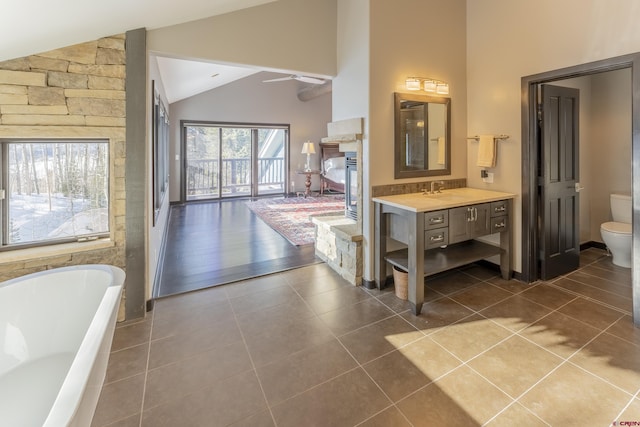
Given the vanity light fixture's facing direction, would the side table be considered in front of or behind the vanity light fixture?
behind

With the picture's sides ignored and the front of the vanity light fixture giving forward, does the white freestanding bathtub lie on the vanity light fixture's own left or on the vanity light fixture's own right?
on the vanity light fixture's own right

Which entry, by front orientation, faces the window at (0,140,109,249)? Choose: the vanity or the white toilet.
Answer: the white toilet

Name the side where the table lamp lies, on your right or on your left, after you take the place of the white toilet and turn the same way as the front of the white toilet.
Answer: on your right

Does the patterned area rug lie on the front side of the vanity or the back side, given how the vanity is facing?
on the back side

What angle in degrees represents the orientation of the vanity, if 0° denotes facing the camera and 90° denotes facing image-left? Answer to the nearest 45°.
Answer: approximately 315°

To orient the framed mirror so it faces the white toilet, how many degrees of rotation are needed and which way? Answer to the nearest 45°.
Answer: approximately 45° to its left
